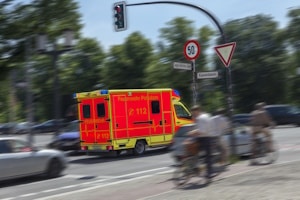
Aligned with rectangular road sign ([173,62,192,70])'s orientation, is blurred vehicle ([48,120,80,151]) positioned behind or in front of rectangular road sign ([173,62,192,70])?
behind

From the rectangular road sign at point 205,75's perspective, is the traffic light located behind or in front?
behind

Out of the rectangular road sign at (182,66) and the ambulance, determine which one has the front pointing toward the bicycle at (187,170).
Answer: the rectangular road sign

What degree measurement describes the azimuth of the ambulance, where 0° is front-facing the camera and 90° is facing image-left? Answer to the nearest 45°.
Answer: approximately 225°

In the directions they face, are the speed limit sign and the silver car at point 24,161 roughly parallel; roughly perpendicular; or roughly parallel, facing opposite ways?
roughly perpendicular
